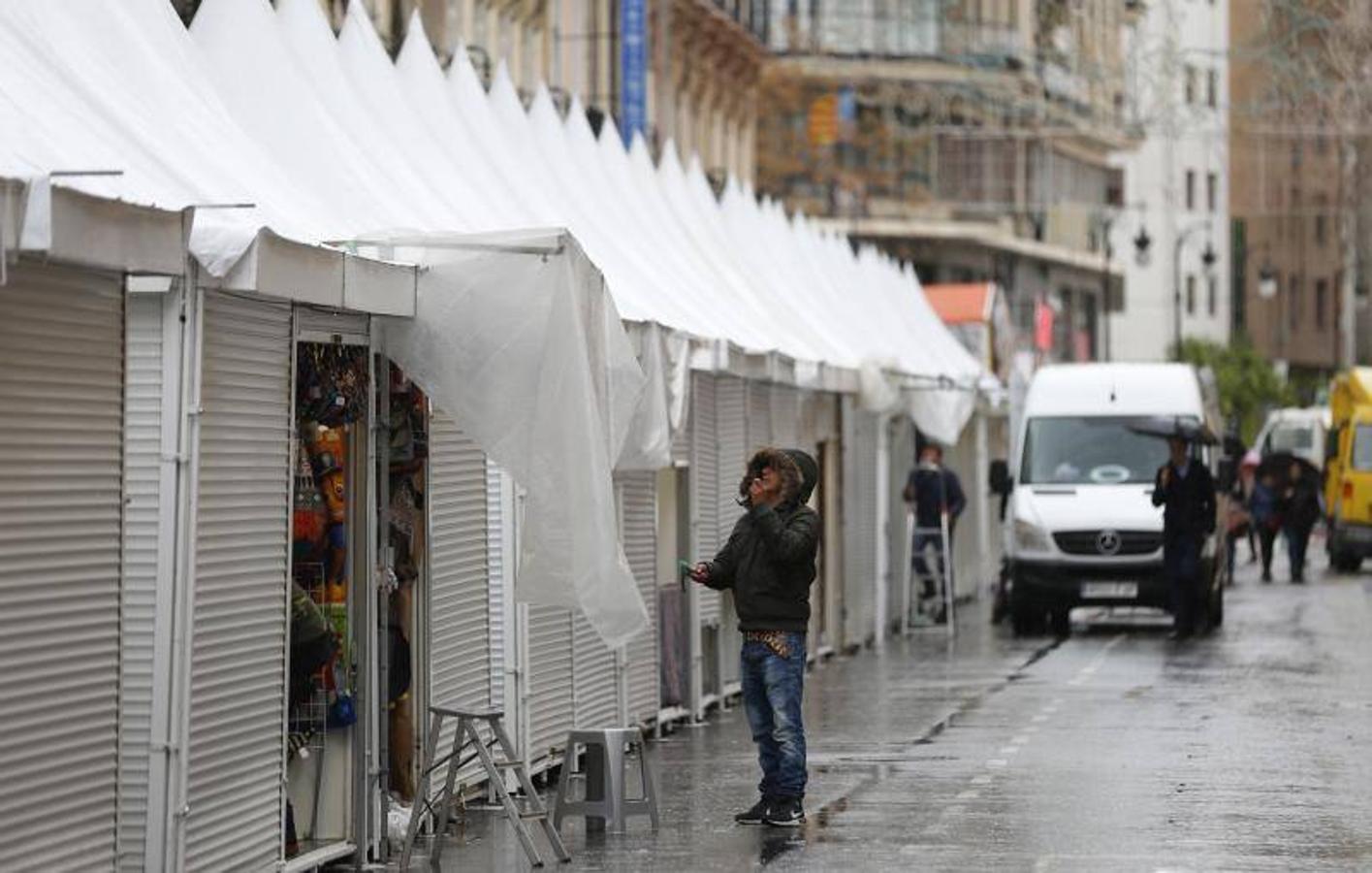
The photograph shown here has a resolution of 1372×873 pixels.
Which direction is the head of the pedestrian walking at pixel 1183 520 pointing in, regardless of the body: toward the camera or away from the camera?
toward the camera

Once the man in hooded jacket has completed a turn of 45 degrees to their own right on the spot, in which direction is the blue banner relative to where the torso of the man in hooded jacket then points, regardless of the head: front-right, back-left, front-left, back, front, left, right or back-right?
right

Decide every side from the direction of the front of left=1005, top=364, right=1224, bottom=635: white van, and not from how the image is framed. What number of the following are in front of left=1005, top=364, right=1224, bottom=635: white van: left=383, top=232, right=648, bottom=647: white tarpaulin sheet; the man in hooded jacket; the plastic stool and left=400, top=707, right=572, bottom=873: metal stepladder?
4

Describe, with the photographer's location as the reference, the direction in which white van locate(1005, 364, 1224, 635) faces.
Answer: facing the viewer

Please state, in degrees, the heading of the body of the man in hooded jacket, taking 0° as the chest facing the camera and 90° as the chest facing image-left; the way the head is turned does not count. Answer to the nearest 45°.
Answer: approximately 45°
